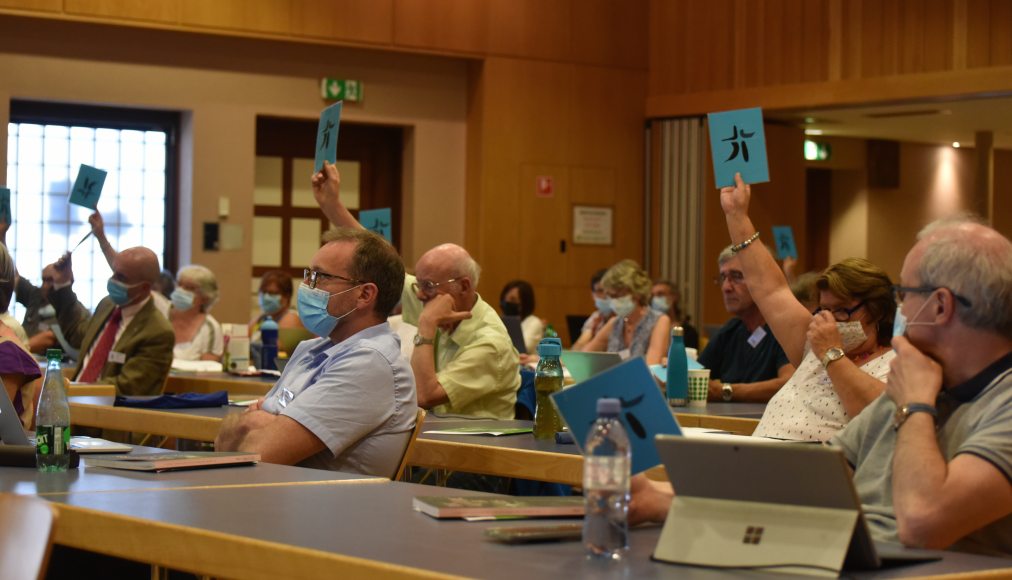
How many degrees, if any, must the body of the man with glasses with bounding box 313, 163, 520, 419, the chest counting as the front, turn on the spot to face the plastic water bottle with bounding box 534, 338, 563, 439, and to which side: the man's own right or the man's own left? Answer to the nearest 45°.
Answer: approximately 45° to the man's own left
